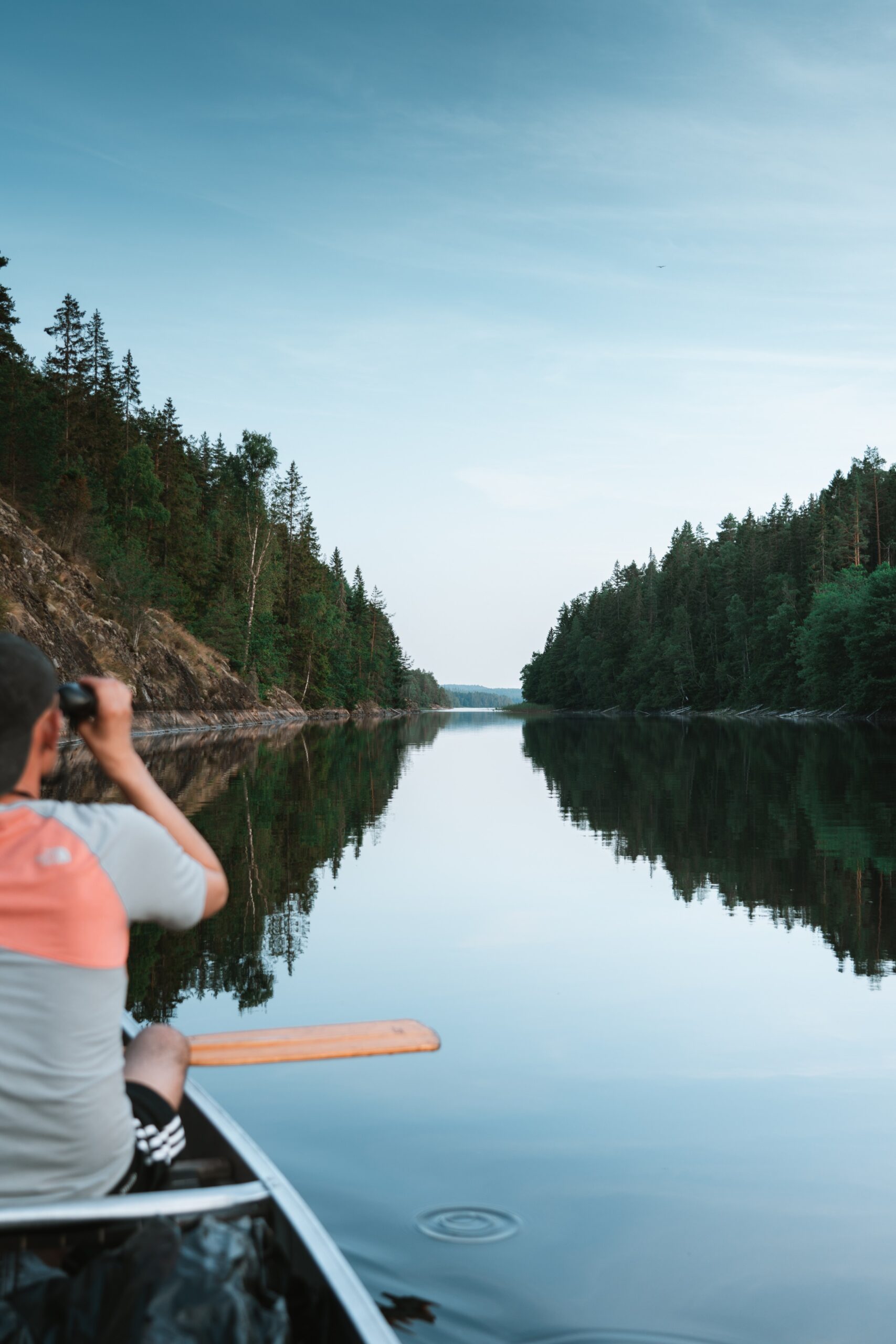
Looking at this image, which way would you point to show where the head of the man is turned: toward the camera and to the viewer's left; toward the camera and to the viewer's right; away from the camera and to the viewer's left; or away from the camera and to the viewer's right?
away from the camera and to the viewer's right

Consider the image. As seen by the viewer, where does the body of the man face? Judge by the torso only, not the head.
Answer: away from the camera
